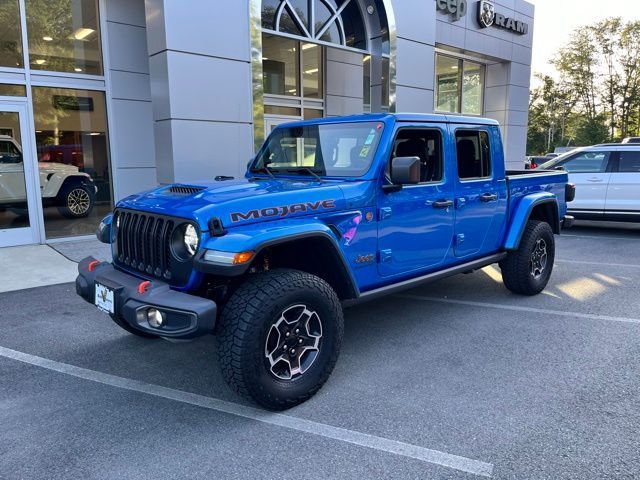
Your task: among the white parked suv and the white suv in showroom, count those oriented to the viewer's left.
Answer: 1

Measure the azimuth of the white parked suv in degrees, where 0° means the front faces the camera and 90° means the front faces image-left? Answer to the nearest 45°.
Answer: approximately 90°

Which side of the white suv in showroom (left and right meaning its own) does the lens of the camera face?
right

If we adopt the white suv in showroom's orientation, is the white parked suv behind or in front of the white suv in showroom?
in front

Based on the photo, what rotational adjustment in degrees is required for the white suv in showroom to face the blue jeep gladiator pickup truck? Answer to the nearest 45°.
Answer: approximately 90° to its right

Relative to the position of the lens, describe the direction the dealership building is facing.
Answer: facing the viewer and to the right of the viewer

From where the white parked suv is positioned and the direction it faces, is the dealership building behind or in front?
in front

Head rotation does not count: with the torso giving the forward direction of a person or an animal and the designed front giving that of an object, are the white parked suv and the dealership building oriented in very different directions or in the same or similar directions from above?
very different directions

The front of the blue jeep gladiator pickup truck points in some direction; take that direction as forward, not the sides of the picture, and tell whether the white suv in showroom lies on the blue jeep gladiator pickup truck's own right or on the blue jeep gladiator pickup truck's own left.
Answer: on the blue jeep gladiator pickup truck's own right

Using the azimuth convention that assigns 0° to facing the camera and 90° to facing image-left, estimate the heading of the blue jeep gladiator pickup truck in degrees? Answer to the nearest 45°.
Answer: approximately 45°

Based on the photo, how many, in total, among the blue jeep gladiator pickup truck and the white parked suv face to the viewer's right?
0

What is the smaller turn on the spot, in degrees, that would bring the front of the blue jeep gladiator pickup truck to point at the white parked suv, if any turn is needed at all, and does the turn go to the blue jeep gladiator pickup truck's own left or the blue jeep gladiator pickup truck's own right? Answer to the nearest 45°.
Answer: approximately 180°

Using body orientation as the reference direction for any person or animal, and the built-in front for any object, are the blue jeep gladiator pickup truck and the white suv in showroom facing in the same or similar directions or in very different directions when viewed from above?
very different directions
